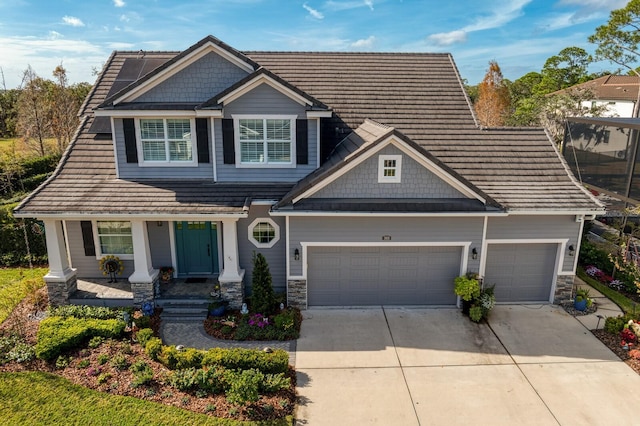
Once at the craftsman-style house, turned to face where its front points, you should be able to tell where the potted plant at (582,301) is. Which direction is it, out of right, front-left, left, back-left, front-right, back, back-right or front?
left

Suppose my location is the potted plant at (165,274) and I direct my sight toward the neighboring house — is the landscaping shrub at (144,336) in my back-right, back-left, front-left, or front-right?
back-right

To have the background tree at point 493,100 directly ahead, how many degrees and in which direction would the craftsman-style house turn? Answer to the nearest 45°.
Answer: approximately 135° to its left

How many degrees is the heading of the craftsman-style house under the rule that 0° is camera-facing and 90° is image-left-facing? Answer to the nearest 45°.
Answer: approximately 0°

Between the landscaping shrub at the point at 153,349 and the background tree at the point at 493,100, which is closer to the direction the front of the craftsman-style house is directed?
the landscaping shrub

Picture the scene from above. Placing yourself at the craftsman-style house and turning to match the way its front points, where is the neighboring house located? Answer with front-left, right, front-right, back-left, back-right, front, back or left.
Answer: back-left

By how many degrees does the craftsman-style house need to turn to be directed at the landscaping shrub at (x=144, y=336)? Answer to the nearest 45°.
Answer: approximately 45° to its right

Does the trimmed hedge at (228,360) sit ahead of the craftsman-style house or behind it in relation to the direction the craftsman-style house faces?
ahead

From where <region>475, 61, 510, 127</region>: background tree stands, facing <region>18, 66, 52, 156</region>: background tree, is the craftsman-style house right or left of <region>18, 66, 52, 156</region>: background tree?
left
